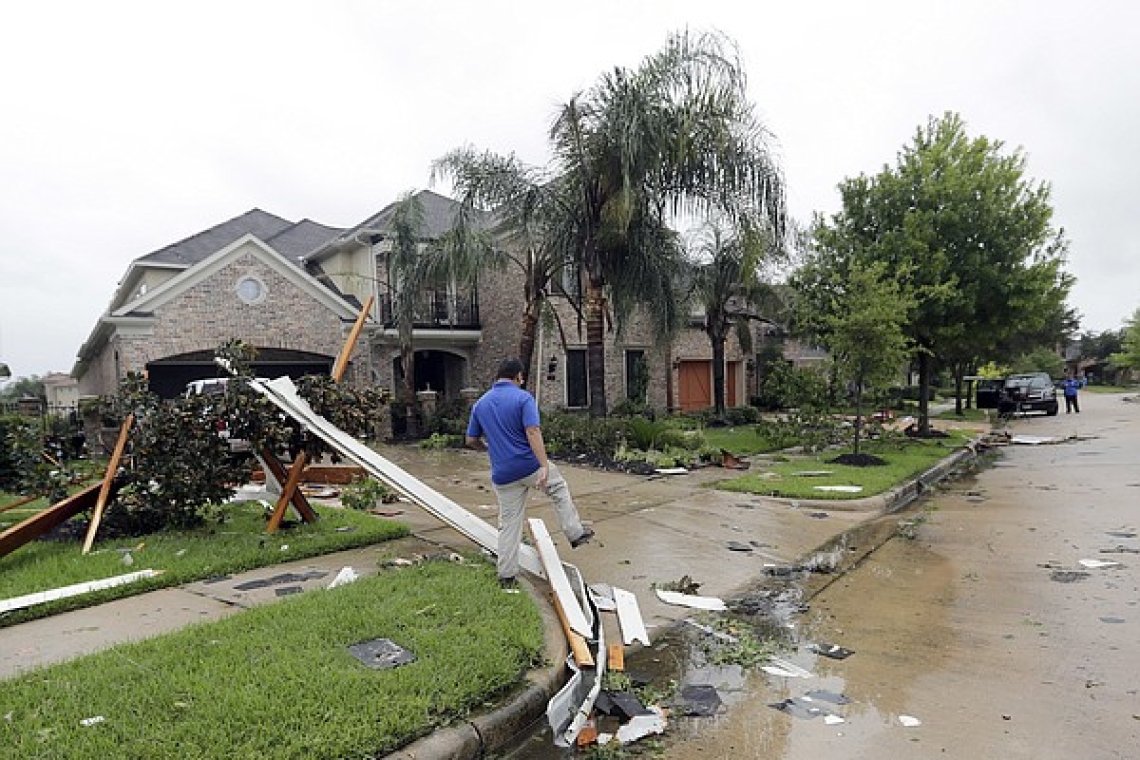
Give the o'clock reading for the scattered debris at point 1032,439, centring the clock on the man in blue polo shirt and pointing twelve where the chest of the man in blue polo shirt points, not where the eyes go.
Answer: The scattered debris is roughly at 12 o'clock from the man in blue polo shirt.

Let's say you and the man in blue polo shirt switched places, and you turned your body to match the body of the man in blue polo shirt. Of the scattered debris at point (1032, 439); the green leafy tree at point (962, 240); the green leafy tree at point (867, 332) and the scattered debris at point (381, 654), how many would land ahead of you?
3

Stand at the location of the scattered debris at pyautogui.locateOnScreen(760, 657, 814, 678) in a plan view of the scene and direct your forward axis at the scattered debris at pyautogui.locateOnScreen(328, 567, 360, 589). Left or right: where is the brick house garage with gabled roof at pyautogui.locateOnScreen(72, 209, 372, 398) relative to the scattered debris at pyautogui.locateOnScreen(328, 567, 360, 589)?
right

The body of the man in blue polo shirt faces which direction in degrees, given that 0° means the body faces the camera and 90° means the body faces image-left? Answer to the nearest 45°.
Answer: approximately 225°

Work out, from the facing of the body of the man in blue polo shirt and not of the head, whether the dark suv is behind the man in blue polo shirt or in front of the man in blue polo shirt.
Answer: in front

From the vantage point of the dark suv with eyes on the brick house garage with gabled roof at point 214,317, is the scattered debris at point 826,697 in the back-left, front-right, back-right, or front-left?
front-left

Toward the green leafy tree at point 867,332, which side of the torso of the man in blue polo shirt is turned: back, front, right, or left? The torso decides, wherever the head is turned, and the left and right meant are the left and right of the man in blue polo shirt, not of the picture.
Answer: front

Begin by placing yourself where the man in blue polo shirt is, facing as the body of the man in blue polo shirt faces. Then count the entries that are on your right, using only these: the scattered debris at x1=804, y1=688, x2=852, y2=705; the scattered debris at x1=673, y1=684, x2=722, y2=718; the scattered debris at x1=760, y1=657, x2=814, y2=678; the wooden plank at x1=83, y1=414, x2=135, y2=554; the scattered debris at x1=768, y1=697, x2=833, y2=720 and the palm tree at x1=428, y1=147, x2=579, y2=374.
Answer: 4

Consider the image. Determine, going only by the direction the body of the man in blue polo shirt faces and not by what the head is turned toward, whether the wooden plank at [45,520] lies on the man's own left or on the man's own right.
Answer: on the man's own left

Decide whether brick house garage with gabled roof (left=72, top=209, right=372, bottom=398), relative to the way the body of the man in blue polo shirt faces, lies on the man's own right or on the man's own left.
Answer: on the man's own left

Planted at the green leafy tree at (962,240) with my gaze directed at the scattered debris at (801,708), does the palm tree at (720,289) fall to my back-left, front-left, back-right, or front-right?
back-right

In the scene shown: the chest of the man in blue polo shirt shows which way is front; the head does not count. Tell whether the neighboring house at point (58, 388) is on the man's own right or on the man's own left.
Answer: on the man's own left

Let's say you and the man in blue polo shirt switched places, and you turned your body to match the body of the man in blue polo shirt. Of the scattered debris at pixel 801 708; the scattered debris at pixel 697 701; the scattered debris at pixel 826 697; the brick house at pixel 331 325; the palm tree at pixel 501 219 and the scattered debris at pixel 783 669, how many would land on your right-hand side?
4

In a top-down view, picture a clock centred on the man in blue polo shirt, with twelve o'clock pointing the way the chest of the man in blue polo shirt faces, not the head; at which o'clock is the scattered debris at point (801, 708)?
The scattered debris is roughly at 3 o'clock from the man in blue polo shirt.

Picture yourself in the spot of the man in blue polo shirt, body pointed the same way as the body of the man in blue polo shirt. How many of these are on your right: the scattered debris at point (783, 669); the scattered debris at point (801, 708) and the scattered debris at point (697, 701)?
3

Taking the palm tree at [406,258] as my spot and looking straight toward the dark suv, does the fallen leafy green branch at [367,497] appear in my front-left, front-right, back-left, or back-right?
back-right
